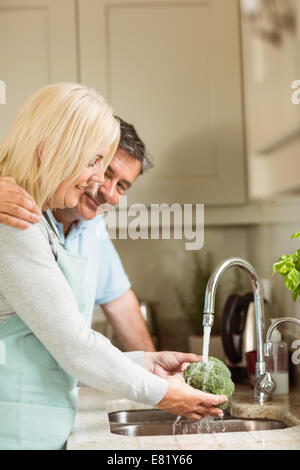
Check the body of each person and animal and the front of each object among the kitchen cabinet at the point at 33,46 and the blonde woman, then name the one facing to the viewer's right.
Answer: the blonde woman

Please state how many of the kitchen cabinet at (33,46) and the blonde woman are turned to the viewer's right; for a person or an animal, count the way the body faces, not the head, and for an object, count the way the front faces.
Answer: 1

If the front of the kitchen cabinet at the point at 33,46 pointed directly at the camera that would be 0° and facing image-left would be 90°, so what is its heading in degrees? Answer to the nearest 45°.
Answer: approximately 0°

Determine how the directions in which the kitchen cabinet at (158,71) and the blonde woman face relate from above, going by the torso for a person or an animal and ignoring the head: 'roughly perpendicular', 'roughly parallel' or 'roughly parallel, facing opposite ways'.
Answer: roughly perpendicular

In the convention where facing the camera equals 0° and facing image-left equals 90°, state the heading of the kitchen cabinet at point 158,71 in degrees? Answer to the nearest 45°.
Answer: approximately 0°

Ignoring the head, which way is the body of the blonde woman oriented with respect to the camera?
to the viewer's right

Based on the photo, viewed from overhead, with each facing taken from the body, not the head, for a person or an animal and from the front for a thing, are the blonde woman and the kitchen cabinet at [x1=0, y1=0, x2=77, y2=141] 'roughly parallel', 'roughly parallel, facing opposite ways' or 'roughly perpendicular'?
roughly perpendicular
